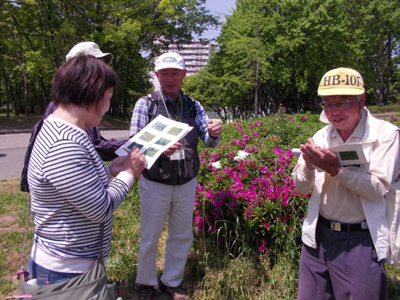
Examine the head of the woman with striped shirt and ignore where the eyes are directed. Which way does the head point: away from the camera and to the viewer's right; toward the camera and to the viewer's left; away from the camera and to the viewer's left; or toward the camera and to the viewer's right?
away from the camera and to the viewer's right

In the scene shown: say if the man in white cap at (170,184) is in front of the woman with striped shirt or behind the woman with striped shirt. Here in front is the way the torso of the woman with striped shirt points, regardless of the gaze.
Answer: in front

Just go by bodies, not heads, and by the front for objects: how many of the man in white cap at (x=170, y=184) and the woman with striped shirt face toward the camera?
1

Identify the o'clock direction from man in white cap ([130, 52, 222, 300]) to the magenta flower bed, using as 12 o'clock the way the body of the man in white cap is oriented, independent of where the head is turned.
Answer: The magenta flower bed is roughly at 8 o'clock from the man in white cap.

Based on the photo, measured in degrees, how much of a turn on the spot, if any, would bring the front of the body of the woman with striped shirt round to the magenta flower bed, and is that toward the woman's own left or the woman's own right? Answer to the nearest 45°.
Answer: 0° — they already face it

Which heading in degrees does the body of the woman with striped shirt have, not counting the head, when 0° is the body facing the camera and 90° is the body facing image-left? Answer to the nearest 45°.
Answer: approximately 225°

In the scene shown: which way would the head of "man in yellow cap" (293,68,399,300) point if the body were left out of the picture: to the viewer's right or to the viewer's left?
to the viewer's left

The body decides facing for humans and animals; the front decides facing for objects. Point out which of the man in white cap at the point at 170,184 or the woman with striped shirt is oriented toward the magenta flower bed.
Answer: the woman with striped shirt

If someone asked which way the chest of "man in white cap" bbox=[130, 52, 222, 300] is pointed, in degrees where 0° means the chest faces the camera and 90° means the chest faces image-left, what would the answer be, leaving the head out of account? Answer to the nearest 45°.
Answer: approximately 0°

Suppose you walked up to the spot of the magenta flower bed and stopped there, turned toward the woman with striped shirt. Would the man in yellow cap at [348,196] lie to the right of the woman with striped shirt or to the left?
left

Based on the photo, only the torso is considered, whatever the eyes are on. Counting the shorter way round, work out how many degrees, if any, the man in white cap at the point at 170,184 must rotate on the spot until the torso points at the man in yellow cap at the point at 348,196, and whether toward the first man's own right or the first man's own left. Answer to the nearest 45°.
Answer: approximately 45° to the first man's own left

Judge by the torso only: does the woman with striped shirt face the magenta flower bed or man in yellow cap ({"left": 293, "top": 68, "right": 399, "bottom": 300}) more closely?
the magenta flower bed

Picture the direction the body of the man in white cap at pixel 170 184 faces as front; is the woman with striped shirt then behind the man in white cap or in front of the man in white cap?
in front
